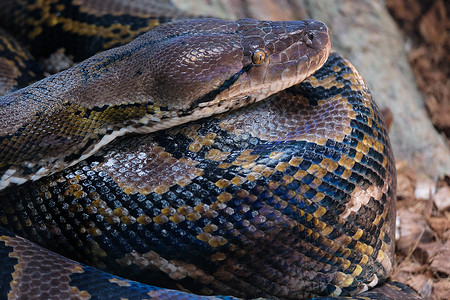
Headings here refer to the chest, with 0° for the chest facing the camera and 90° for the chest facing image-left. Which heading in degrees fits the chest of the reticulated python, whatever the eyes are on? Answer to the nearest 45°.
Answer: approximately 270°
